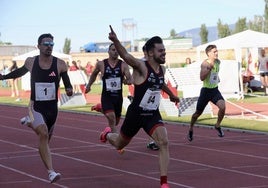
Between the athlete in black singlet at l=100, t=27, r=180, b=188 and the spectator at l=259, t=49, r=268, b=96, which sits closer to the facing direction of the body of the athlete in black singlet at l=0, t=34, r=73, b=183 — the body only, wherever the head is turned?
the athlete in black singlet

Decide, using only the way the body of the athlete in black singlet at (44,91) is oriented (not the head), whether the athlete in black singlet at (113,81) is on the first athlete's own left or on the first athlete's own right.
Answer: on the first athlete's own left

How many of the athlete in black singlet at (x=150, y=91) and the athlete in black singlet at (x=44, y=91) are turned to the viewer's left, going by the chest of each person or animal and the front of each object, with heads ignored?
0

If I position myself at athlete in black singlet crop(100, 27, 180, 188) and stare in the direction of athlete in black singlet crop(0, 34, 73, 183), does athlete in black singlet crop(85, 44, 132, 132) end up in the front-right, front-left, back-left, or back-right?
front-right

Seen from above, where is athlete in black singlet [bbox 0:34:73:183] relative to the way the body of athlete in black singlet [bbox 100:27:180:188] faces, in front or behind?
behind

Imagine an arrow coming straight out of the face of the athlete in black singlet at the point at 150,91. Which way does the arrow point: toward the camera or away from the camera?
toward the camera
